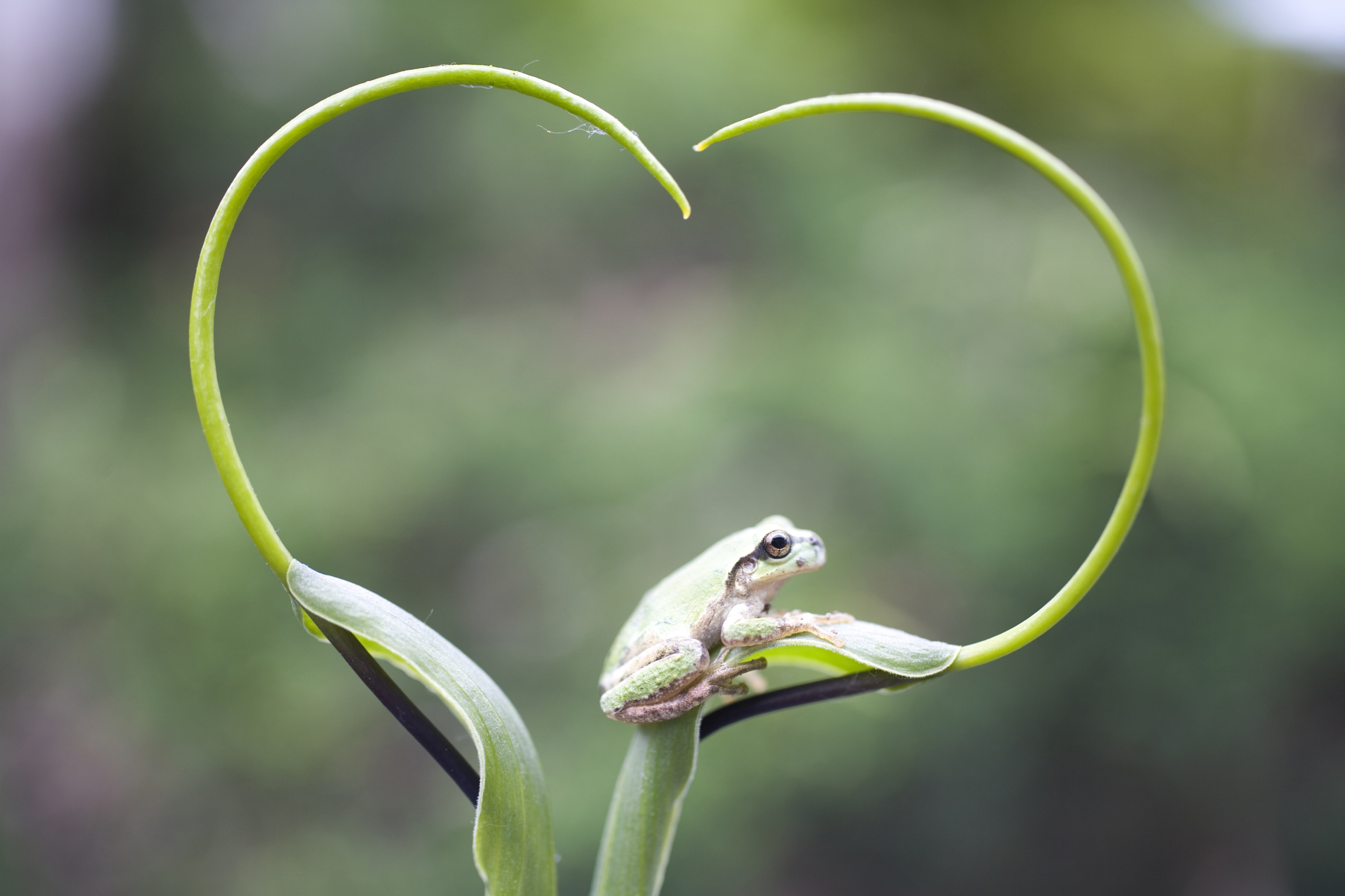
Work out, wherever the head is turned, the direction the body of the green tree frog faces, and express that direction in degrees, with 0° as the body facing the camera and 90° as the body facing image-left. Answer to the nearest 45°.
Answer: approximately 270°
